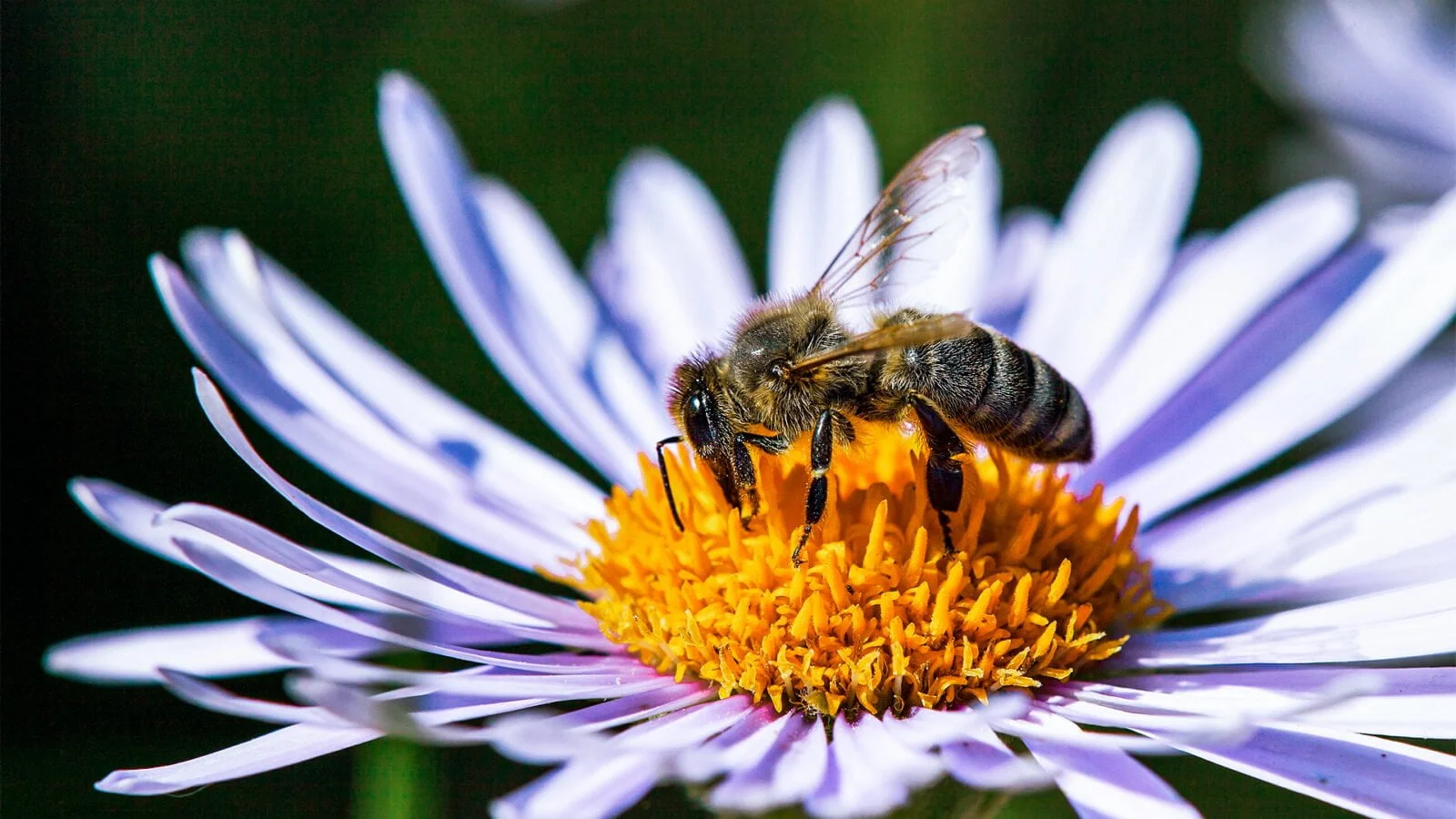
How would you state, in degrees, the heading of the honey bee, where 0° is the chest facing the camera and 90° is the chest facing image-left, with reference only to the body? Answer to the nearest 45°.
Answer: approximately 90°

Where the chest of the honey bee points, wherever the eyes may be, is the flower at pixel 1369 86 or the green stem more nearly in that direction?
the green stem

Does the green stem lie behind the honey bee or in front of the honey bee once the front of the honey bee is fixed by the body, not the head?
in front

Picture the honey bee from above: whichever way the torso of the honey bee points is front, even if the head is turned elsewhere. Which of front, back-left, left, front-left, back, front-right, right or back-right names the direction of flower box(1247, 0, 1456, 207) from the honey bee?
back-right

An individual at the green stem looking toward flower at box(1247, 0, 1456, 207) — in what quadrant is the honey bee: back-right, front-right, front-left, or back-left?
front-right
